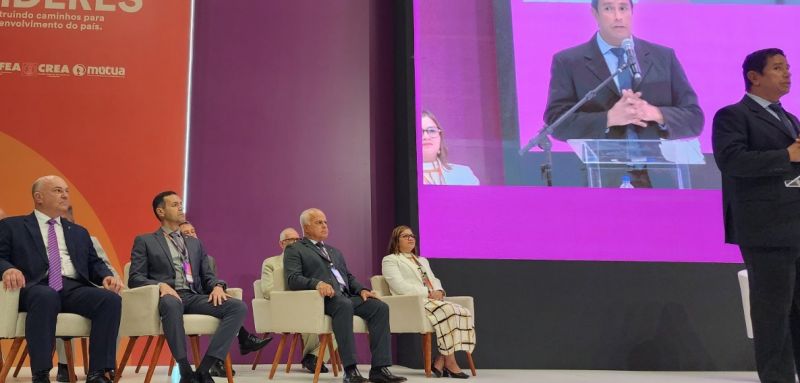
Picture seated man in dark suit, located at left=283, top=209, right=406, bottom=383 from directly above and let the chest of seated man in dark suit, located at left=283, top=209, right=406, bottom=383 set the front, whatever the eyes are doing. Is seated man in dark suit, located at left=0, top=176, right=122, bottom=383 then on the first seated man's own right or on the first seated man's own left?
on the first seated man's own right

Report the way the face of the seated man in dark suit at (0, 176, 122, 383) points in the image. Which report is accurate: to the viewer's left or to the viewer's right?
to the viewer's right

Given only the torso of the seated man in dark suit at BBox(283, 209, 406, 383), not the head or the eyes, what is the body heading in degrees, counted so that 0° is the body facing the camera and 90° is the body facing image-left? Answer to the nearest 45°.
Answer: approximately 315°

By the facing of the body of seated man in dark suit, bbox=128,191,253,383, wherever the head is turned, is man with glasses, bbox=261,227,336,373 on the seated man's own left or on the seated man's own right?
on the seated man's own left

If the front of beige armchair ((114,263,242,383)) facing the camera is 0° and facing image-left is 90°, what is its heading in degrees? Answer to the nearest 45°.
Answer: approximately 315°
